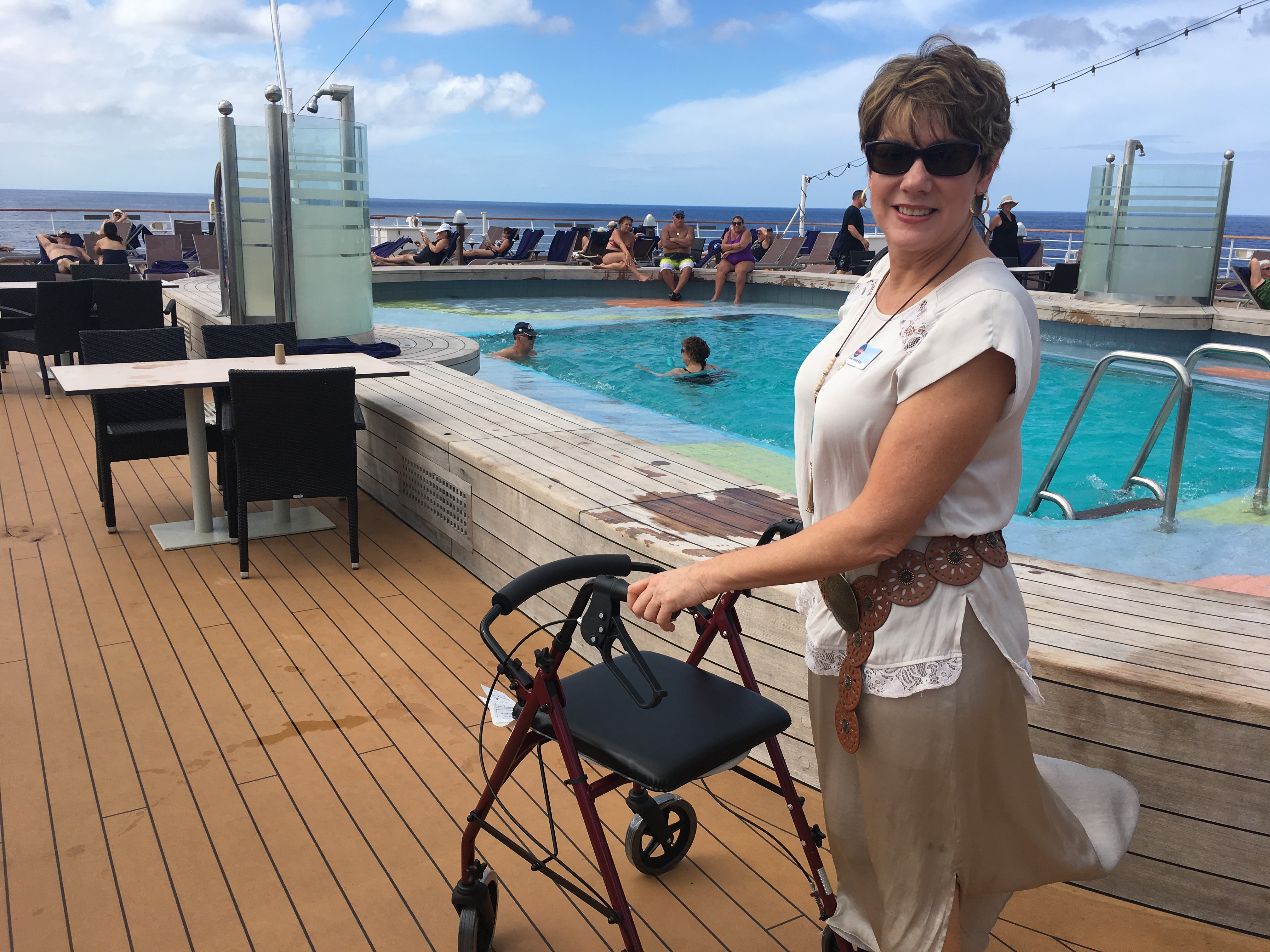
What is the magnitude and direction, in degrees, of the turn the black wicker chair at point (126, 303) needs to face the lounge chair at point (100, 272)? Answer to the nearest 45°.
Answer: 0° — it already faces it

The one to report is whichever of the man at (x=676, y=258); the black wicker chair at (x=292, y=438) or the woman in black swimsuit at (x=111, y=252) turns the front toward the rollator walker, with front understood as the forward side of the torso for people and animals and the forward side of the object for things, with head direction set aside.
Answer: the man

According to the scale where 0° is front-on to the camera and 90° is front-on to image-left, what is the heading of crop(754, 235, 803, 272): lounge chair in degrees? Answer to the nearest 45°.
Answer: approximately 45°

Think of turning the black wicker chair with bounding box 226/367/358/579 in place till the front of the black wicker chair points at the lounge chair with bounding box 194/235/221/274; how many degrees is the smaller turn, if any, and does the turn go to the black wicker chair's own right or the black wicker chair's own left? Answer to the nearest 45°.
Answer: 0° — it already faces it
